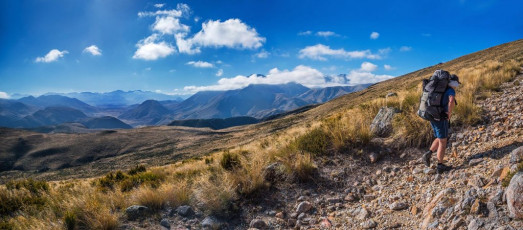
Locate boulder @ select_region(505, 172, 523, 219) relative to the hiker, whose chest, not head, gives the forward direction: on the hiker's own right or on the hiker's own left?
on the hiker's own right

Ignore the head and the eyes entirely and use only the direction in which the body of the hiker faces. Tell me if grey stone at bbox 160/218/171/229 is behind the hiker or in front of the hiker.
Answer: behind

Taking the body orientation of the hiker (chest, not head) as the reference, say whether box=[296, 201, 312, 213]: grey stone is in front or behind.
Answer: behind

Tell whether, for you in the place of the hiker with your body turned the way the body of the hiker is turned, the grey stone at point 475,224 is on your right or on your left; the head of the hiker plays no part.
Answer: on your right

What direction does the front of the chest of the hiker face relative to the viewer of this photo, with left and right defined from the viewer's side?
facing to the right of the viewer

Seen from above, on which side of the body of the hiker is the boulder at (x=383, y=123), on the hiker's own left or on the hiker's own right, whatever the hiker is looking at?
on the hiker's own left

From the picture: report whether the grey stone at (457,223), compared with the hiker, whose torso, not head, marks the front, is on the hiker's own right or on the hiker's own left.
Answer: on the hiker's own right

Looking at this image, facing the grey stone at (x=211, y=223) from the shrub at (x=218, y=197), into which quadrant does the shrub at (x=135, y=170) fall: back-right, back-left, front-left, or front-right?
back-right
